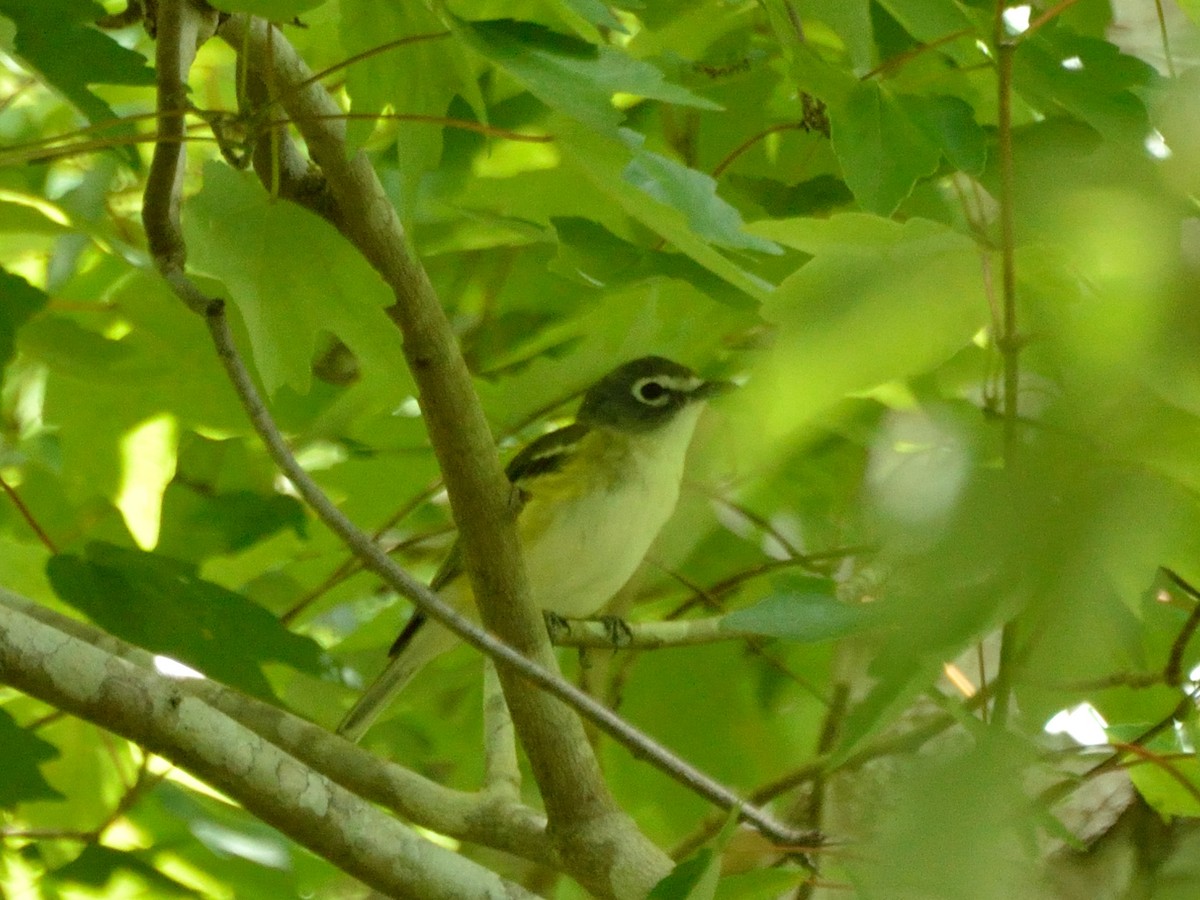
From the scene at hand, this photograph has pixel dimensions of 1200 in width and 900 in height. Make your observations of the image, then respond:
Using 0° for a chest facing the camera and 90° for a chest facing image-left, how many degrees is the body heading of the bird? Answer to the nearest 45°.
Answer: approximately 270°
